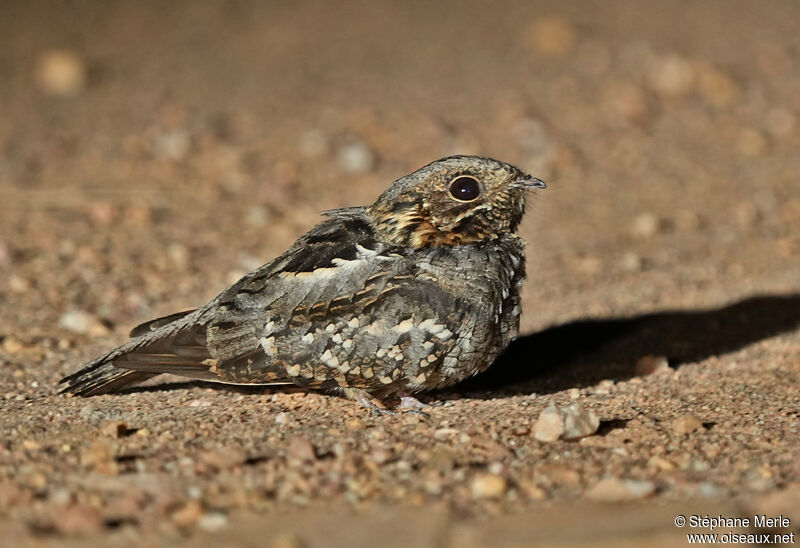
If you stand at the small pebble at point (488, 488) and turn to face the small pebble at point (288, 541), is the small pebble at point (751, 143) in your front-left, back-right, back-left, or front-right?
back-right

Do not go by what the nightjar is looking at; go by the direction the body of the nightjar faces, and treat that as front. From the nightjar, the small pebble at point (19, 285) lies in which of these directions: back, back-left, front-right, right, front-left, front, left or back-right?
back-left

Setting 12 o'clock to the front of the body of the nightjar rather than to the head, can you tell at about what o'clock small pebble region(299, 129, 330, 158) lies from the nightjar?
The small pebble is roughly at 9 o'clock from the nightjar.

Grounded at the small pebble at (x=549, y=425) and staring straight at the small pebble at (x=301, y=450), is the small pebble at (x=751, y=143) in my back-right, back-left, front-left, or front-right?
back-right

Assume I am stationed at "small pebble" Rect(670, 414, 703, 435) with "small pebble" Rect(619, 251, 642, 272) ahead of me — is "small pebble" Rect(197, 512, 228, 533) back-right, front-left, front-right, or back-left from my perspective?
back-left

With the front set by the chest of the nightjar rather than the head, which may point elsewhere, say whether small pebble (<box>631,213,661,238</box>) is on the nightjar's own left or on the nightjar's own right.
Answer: on the nightjar's own left

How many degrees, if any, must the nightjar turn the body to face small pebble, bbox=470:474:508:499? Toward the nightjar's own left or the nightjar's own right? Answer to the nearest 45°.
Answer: approximately 90° to the nightjar's own right

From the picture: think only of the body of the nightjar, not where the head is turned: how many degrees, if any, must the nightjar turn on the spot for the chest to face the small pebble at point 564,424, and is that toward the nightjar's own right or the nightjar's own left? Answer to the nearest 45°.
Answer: approximately 45° to the nightjar's own right

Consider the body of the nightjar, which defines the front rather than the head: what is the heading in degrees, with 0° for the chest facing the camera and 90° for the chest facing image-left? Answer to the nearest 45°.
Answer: approximately 270°
